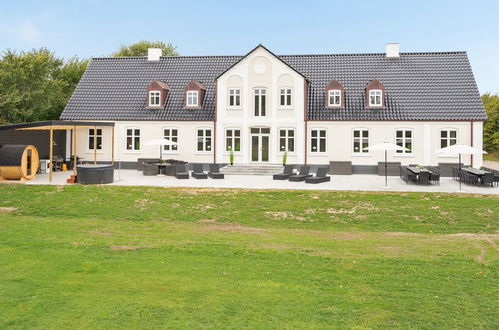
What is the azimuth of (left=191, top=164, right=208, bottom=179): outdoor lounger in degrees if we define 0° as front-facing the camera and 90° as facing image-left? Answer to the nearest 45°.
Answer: approximately 315°

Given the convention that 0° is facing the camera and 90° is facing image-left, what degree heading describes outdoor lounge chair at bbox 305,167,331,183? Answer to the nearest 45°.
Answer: approximately 45°

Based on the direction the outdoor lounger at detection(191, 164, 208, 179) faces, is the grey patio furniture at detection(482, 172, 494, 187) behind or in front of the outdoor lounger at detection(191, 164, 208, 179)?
in front

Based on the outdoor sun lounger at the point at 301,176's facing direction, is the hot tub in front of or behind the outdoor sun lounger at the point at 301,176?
in front

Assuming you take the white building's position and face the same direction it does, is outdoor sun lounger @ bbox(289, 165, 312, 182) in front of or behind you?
in front

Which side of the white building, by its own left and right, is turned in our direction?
front

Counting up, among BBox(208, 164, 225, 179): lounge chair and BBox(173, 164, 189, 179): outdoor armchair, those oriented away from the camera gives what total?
0

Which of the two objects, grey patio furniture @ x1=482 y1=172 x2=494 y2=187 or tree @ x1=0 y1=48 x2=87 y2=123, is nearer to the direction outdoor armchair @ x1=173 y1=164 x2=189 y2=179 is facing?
the grey patio furniture

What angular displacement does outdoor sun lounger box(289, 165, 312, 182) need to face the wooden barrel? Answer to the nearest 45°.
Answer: approximately 45° to its right
